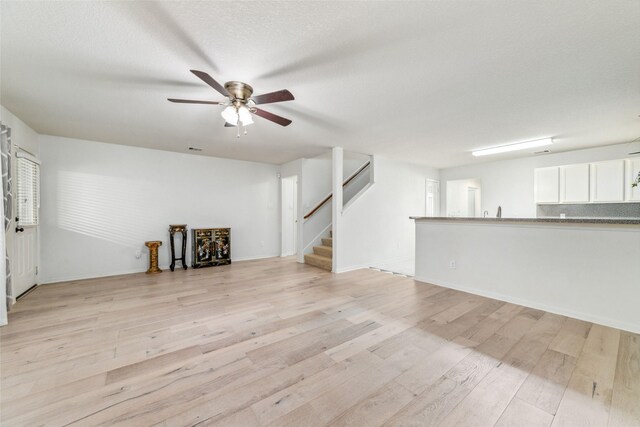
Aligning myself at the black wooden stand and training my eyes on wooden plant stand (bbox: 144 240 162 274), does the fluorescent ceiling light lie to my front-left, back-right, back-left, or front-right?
back-left

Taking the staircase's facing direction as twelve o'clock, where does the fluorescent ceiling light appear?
The fluorescent ceiling light is roughly at 8 o'clock from the staircase.

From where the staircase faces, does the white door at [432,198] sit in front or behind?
behind

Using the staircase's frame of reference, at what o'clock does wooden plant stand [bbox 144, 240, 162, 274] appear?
The wooden plant stand is roughly at 1 o'clock from the staircase.

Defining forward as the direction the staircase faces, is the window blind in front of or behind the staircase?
in front

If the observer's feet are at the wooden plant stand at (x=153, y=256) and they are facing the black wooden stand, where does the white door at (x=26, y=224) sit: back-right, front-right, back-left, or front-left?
back-right

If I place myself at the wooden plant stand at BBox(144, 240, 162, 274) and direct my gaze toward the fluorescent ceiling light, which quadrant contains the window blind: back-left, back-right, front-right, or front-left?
back-right

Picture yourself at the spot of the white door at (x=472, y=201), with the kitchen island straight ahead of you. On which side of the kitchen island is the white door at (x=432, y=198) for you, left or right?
right
